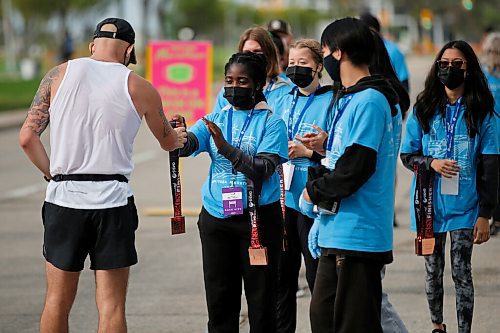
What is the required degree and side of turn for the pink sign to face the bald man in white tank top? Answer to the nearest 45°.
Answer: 0° — it already faces them

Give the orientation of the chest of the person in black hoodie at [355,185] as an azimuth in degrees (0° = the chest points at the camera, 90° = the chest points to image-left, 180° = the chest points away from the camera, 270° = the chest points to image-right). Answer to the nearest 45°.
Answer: approximately 90°

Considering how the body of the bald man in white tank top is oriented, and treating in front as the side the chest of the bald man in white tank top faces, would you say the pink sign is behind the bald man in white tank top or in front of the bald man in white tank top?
in front

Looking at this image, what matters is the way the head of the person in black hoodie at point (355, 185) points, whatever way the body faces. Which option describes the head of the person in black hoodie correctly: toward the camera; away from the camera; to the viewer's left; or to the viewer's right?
to the viewer's left

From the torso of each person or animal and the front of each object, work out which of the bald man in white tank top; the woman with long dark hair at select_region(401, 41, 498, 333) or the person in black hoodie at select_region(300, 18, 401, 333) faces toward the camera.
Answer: the woman with long dark hair

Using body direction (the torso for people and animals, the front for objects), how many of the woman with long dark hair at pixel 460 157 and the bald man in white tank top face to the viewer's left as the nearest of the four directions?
0

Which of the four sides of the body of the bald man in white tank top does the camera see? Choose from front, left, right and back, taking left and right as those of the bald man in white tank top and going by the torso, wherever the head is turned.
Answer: back

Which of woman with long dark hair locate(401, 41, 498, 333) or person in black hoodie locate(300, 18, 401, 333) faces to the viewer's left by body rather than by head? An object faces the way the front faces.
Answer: the person in black hoodie

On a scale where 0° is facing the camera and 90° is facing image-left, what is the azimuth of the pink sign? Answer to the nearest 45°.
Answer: approximately 0°
